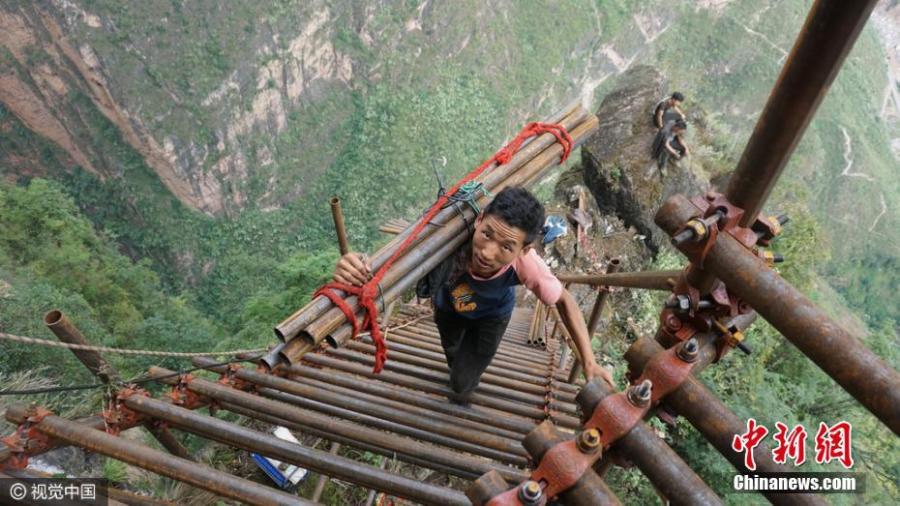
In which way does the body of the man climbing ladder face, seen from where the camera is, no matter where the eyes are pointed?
toward the camera

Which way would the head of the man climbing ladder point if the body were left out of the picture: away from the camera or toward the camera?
toward the camera
